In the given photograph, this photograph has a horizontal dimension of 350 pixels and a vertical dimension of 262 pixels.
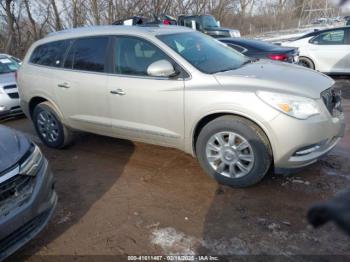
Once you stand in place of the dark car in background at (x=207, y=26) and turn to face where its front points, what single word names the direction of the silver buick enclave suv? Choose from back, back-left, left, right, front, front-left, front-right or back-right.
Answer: front-right

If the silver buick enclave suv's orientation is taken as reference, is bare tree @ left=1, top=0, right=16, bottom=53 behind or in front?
behind

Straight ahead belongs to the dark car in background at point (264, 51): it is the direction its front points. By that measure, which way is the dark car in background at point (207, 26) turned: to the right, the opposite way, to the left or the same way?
the opposite way

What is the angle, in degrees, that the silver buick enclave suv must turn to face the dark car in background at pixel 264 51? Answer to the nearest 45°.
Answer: approximately 90° to its left

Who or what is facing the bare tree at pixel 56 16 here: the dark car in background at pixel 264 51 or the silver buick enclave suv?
the dark car in background

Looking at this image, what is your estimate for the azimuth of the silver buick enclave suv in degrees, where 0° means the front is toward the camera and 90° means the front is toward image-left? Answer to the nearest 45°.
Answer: approximately 315°

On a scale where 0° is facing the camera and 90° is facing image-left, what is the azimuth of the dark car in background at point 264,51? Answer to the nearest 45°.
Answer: approximately 135°

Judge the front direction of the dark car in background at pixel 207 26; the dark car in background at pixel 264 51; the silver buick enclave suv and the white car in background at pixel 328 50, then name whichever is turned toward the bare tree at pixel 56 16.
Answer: the dark car in background at pixel 264 51
